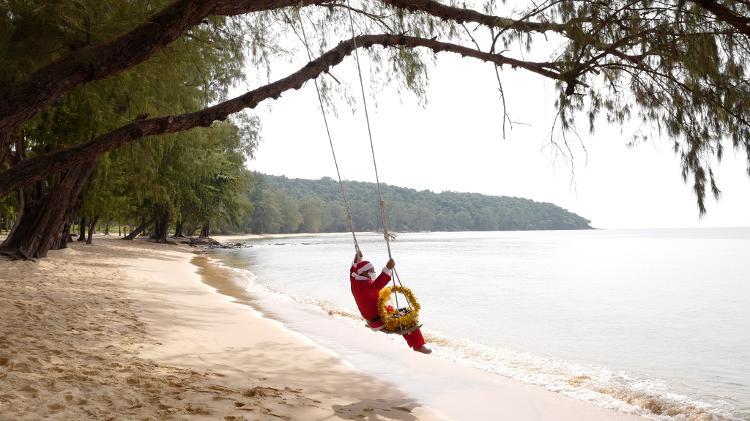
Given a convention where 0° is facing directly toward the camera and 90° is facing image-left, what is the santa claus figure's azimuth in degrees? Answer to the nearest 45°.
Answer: approximately 315°
